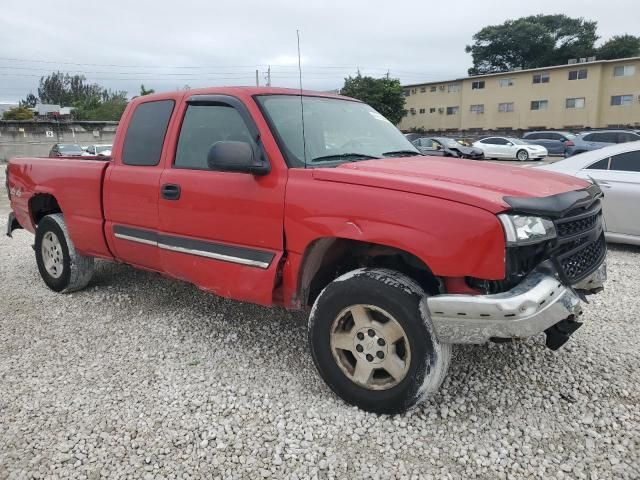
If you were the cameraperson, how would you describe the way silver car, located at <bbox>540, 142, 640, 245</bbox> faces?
facing to the right of the viewer

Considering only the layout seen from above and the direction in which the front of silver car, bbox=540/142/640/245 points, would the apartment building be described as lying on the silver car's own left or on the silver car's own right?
on the silver car's own left

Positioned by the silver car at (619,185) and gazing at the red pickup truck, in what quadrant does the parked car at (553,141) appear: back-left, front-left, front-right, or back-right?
back-right

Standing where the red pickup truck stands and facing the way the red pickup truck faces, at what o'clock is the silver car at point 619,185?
The silver car is roughly at 9 o'clock from the red pickup truck.

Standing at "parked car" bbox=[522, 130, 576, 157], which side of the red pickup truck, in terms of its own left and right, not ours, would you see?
left

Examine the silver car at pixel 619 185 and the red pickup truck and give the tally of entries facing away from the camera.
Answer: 0

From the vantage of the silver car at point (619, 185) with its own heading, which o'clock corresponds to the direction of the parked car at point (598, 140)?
The parked car is roughly at 9 o'clock from the silver car.

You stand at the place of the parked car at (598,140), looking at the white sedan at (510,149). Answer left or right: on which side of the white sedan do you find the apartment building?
right

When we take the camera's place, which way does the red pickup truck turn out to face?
facing the viewer and to the right of the viewer

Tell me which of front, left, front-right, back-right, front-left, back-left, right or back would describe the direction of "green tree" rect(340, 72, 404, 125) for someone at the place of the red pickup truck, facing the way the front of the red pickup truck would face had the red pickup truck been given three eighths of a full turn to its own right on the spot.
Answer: right
